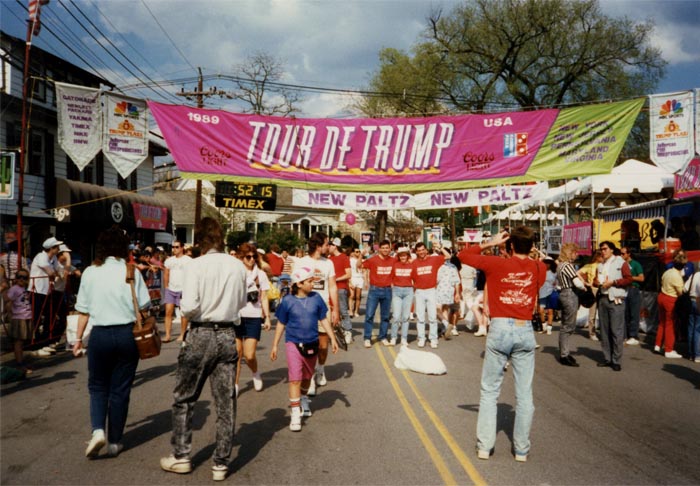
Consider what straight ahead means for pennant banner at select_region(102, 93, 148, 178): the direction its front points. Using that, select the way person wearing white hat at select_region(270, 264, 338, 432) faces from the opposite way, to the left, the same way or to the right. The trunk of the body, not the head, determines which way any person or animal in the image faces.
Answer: the same way

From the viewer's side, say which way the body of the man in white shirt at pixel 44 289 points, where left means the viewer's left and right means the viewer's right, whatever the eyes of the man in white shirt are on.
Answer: facing to the right of the viewer

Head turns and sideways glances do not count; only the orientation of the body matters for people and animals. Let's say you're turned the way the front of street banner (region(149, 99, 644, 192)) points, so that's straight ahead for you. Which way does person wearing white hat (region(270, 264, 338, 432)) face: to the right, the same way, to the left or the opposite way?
the same way

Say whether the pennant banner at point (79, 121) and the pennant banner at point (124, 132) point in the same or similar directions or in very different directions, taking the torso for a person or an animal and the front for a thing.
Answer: same or similar directions

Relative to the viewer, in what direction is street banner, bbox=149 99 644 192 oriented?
toward the camera

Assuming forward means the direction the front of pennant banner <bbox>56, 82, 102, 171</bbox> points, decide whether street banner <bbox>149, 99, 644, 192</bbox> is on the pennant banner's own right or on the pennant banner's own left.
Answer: on the pennant banner's own left

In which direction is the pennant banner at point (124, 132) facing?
toward the camera

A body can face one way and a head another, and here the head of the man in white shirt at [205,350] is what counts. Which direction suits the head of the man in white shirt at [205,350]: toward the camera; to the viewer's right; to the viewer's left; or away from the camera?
away from the camera

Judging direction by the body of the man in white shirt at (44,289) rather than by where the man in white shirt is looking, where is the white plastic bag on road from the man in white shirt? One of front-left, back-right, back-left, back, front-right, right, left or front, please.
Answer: front-right

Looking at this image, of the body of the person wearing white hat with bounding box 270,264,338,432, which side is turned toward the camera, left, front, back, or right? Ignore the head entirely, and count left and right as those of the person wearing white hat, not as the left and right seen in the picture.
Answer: front

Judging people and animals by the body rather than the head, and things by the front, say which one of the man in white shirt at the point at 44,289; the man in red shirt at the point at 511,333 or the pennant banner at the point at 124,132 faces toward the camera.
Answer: the pennant banner
